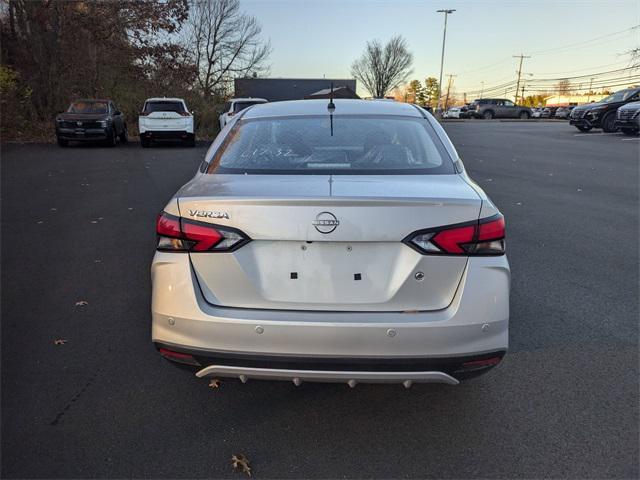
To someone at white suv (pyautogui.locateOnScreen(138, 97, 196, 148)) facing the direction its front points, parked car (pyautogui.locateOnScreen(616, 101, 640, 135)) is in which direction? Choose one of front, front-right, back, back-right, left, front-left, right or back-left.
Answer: right

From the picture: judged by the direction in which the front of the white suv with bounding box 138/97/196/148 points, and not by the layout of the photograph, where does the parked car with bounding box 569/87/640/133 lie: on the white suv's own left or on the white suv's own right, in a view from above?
on the white suv's own right

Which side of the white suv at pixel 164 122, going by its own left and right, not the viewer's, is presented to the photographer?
back

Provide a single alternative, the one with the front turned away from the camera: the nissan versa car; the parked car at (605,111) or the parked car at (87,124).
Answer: the nissan versa car

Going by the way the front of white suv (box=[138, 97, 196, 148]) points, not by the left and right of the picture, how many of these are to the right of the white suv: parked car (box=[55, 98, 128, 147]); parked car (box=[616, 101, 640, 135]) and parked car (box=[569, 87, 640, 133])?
2

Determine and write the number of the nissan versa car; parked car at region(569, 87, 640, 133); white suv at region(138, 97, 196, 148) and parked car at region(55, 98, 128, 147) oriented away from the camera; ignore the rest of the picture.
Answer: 2

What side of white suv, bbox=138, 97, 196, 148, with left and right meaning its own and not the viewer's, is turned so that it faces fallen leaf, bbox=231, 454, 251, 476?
back

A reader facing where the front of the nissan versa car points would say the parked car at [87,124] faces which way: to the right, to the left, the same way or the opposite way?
the opposite way

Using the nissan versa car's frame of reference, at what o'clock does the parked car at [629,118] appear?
The parked car is roughly at 1 o'clock from the nissan versa car.

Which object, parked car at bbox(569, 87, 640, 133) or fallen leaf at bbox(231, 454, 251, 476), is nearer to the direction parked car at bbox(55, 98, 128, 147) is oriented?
the fallen leaf

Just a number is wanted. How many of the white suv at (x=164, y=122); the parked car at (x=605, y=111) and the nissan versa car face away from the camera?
2

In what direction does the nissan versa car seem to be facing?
away from the camera

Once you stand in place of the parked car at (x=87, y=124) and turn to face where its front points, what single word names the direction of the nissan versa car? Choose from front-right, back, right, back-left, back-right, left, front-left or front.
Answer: front-left
